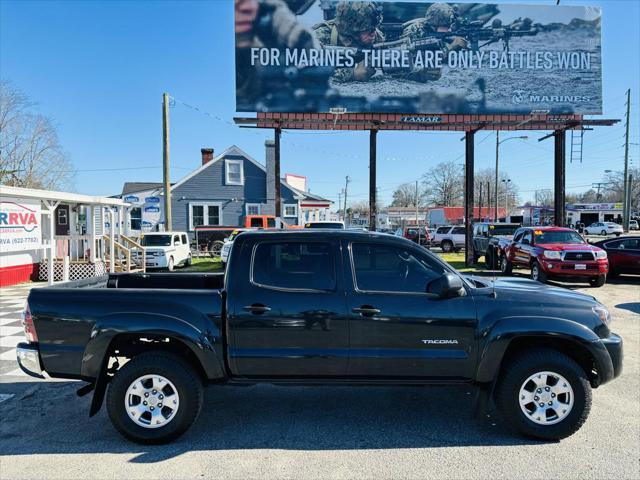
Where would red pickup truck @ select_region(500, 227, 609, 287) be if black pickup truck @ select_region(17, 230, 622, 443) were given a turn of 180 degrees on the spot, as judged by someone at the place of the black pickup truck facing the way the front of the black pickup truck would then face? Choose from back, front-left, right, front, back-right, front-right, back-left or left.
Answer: back-right

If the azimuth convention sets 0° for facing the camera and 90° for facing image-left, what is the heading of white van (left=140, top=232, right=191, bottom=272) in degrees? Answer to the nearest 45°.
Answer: approximately 45°

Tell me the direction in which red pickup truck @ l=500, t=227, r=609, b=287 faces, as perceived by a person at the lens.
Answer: facing the viewer and to the right of the viewer

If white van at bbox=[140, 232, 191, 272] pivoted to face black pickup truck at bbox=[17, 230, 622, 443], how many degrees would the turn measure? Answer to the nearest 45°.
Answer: approximately 45° to its left

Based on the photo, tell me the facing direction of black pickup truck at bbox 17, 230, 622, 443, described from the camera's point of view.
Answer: facing to the right of the viewer

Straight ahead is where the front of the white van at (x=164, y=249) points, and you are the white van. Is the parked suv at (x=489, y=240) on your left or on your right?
on your left

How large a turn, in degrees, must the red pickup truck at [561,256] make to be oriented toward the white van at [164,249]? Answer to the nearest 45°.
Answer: approximately 135° to its right
